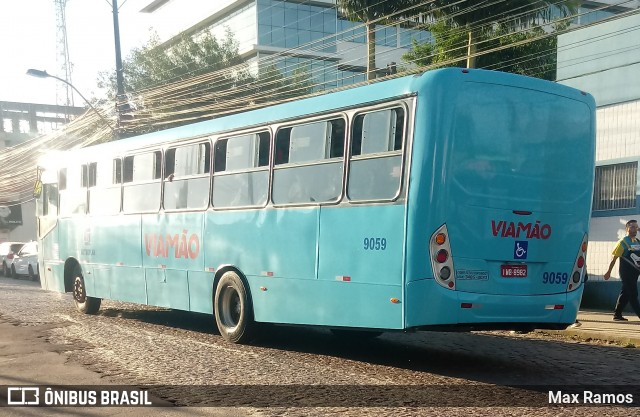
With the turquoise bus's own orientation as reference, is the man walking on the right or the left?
on its right

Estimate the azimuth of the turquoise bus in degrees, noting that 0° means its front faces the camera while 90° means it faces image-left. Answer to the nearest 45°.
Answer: approximately 135°

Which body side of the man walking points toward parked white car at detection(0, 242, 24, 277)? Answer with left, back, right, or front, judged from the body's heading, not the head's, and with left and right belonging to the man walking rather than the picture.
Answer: back

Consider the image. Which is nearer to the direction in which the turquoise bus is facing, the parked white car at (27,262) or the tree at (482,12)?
the parked white car

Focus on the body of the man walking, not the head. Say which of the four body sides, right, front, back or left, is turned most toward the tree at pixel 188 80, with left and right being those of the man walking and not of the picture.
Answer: back
